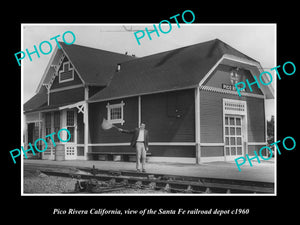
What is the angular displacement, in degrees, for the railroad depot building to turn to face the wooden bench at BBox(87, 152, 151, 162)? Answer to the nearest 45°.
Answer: approximately 45° to its right

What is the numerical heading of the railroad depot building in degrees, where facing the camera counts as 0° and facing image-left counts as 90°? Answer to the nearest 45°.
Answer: approximately 45°

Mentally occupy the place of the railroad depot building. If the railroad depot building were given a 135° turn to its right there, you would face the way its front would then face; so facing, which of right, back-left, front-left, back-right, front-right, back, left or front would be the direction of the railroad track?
back
